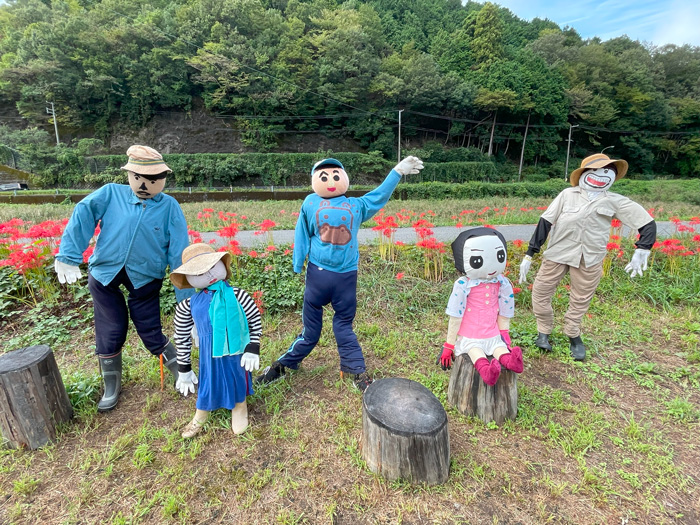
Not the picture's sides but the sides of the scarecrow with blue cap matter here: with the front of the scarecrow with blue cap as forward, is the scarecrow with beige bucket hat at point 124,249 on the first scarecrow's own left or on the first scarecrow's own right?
on the first scarecrow's own right

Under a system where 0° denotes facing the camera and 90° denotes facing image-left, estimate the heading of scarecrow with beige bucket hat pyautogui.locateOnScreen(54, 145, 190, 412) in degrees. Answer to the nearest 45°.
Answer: approximately 0°

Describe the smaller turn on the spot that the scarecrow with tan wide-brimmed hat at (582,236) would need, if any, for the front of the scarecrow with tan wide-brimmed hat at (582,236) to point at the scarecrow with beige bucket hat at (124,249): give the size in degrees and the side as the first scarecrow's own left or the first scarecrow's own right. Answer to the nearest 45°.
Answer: approximately 45° to the first scarecrow's own right

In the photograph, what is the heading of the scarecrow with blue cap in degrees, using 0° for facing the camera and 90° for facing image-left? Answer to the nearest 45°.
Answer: approximately 0°

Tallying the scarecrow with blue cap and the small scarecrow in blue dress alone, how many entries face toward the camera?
2

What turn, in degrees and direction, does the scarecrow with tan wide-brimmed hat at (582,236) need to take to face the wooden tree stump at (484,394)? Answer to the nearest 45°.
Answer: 0° — it already faces it

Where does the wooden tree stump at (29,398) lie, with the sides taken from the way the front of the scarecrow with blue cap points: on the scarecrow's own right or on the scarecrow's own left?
on the scarecrow's own right
